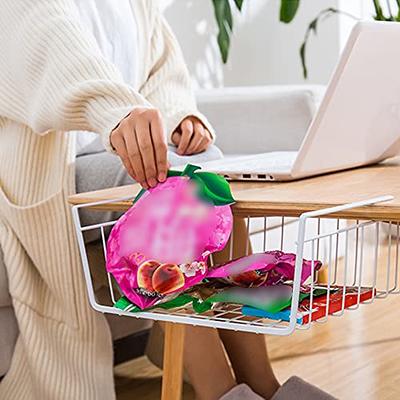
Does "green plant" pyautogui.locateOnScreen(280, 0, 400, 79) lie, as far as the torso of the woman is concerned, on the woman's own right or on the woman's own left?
on the woman's own left

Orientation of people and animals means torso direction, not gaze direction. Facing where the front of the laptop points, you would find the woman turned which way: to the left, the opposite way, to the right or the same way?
the opposite way

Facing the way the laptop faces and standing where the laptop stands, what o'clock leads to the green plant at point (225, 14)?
The green plant is roughly at 1 o'clock from the laptop.

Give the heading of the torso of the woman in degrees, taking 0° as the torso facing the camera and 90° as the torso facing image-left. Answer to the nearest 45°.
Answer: approximately 315°

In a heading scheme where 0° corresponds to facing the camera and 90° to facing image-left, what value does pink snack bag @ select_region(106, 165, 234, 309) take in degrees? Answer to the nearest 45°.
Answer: approximately 0°

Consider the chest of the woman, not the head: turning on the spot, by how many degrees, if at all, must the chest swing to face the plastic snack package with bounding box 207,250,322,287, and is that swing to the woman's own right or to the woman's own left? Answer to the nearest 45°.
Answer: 0° — they already face it

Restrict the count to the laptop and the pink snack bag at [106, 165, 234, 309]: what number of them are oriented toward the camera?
1

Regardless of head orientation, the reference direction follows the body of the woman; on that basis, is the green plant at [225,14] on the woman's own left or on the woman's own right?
on the woman's own left

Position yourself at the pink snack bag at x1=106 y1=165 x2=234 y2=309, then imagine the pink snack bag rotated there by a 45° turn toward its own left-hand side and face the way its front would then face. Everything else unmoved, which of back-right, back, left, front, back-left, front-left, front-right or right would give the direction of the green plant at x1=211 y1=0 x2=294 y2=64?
back-left

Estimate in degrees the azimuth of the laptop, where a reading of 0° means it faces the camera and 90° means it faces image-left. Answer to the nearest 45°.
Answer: approximately 135°
